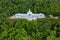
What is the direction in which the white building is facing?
toward the camera
